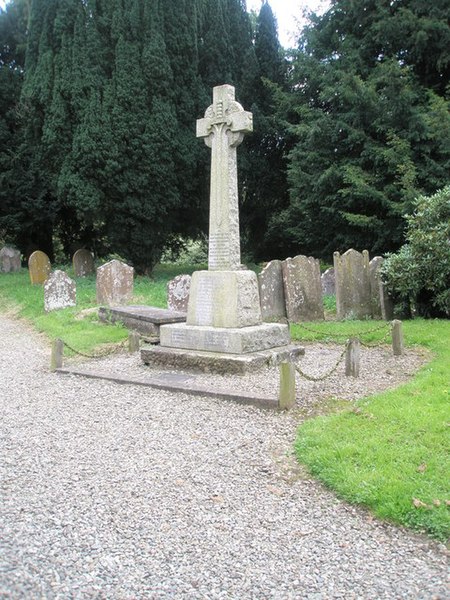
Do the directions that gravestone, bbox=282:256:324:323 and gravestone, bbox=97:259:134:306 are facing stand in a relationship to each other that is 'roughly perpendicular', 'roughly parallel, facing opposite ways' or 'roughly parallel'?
roughly parallel

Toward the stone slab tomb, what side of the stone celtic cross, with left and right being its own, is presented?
right

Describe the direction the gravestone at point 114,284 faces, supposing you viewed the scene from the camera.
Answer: facing the viewer

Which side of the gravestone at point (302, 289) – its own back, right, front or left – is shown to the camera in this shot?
front

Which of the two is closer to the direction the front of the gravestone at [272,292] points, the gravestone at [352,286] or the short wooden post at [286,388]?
the short wooden post

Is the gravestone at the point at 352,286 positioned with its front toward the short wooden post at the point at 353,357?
yes

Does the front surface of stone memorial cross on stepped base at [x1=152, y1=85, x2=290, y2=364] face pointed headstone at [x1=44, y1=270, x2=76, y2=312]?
no

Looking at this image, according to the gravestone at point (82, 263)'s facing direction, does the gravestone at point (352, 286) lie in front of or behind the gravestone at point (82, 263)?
in front

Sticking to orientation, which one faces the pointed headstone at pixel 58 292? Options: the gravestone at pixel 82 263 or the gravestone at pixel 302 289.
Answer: the gravestone at pixel 82 263

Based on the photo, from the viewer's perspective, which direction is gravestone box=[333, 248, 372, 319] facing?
toward the camera

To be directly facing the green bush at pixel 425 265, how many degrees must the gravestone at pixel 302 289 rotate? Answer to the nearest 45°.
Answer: approximately 90° to its left

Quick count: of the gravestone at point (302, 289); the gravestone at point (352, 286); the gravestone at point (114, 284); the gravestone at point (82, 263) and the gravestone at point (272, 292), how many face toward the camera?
5

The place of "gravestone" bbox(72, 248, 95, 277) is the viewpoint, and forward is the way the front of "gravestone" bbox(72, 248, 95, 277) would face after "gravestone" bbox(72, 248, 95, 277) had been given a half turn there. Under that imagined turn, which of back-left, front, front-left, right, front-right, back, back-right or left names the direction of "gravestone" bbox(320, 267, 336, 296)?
back-right

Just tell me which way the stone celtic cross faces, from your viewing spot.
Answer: facing the viewer and to the left of the viewer

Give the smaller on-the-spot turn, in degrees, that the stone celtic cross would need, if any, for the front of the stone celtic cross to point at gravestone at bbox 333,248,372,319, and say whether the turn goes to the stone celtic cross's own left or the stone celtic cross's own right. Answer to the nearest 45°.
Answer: approximately 180°

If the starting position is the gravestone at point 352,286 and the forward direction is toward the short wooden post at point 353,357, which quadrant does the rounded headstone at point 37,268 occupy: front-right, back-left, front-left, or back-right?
back-right

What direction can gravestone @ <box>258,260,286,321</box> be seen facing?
toward the camera
